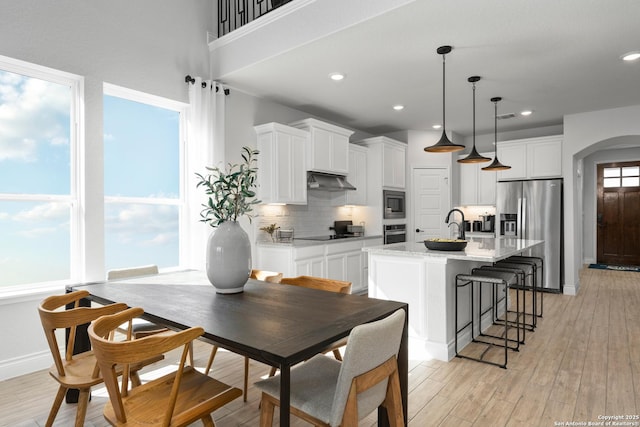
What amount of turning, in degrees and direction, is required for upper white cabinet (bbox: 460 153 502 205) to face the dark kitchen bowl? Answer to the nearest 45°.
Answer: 0° — it already faces it

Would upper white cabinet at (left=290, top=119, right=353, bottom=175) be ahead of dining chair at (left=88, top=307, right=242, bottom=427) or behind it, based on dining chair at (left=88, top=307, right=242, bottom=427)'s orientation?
ahead

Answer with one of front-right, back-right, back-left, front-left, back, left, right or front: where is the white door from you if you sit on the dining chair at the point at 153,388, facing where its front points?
front

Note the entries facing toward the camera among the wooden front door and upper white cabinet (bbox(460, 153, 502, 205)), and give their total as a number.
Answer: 2

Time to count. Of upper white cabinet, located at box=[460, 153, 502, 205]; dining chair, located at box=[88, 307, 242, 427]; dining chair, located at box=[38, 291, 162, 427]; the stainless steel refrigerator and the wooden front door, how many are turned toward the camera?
3

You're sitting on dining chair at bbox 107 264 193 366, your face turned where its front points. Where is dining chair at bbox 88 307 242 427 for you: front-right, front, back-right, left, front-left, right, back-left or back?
front-right

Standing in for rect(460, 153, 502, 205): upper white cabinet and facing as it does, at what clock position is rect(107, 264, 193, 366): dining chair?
The dining chair is roughly at 1 o'clock from the upper white cabinet.

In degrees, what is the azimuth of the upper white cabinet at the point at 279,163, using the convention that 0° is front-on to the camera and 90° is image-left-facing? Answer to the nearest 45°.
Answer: approximately 315°

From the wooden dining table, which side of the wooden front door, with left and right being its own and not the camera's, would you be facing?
front

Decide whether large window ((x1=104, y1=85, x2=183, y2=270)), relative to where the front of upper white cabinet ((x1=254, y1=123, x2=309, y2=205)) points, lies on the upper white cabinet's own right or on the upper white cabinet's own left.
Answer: on the upper white cabinet's own right

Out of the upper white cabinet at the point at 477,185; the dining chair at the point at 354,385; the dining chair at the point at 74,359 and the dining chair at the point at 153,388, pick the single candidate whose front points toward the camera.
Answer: the upper white cabinet

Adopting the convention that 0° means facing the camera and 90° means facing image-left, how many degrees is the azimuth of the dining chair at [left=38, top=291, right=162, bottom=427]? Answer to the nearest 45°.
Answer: approximately 225°

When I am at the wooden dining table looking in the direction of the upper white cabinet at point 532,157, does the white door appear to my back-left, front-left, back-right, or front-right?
front-left

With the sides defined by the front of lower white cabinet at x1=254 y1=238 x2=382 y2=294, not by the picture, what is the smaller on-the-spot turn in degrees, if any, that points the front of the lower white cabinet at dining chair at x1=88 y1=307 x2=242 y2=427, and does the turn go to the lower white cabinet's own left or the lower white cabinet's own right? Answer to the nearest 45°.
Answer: approximately 45° to the lower white cabinet's own right

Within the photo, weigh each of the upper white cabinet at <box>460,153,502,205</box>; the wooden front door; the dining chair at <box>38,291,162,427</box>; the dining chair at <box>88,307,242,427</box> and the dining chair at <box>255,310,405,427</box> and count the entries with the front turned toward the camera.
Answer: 2

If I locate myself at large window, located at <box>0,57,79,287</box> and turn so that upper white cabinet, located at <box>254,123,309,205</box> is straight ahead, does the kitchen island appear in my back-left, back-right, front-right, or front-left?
front-right

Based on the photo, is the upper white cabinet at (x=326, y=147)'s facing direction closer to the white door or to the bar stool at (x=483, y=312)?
the bar stool

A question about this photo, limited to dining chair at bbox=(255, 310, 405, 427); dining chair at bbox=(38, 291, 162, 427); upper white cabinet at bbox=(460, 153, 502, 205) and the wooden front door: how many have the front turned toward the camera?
2

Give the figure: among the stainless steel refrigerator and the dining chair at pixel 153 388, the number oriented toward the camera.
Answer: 1

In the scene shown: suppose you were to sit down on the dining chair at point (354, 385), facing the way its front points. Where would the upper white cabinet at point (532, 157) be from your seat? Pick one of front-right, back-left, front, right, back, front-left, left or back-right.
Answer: right

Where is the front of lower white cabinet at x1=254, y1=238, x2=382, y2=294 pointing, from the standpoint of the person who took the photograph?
facing the viewer and to the right of the viewer

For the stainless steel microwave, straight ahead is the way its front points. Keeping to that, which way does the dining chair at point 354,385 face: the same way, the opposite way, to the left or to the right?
the opposite way

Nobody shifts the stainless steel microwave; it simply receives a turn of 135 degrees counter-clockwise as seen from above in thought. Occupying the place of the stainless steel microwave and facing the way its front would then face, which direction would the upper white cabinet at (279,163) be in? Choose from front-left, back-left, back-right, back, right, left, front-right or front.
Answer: back-left

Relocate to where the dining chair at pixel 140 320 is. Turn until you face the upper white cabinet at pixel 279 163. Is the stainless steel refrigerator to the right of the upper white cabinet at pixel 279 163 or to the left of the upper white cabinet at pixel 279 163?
right
